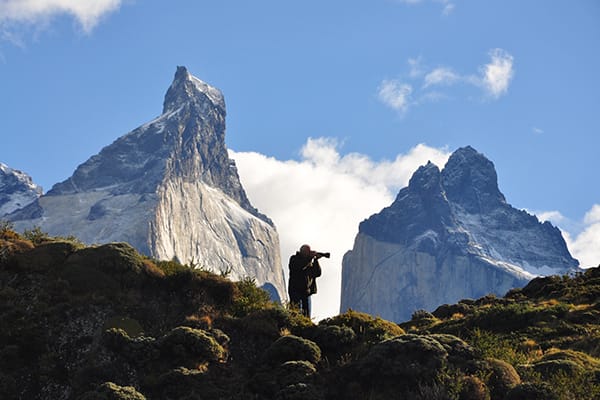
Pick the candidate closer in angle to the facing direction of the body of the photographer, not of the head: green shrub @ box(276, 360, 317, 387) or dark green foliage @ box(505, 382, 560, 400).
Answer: the dark green foliage

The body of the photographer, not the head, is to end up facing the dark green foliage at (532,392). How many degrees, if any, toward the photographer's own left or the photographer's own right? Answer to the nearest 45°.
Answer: approximately 45° to the photographer's own right

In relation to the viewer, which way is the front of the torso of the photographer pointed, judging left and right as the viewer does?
facing to the right of the viewer

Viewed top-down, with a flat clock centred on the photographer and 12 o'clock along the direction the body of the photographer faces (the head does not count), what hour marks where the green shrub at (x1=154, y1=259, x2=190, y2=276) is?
The green shrub is roughly at 5 o'clock from the photographer.

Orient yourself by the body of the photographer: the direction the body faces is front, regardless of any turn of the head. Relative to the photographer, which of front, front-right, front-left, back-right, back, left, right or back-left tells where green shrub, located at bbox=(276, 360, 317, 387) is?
right

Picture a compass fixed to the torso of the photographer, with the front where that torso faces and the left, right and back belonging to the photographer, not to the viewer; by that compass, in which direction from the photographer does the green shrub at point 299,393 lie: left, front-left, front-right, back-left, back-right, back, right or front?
right

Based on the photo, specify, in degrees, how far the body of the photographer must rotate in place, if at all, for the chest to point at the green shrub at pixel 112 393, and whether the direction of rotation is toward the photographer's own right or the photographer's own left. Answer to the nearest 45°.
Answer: approximately 135° to the photographer's own right

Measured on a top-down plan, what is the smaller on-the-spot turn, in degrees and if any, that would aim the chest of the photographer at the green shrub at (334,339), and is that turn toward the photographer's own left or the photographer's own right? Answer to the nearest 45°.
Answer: approximately 90° to the photographer's own right

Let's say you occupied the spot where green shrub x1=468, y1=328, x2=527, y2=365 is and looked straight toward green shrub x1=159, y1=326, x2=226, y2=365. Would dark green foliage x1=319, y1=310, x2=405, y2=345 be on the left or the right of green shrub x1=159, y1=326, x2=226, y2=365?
right
